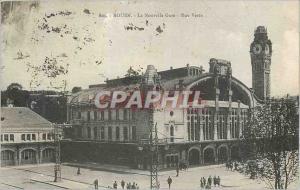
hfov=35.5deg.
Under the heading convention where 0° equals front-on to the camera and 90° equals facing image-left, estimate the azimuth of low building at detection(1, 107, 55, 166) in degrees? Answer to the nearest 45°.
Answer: approximately 0°
